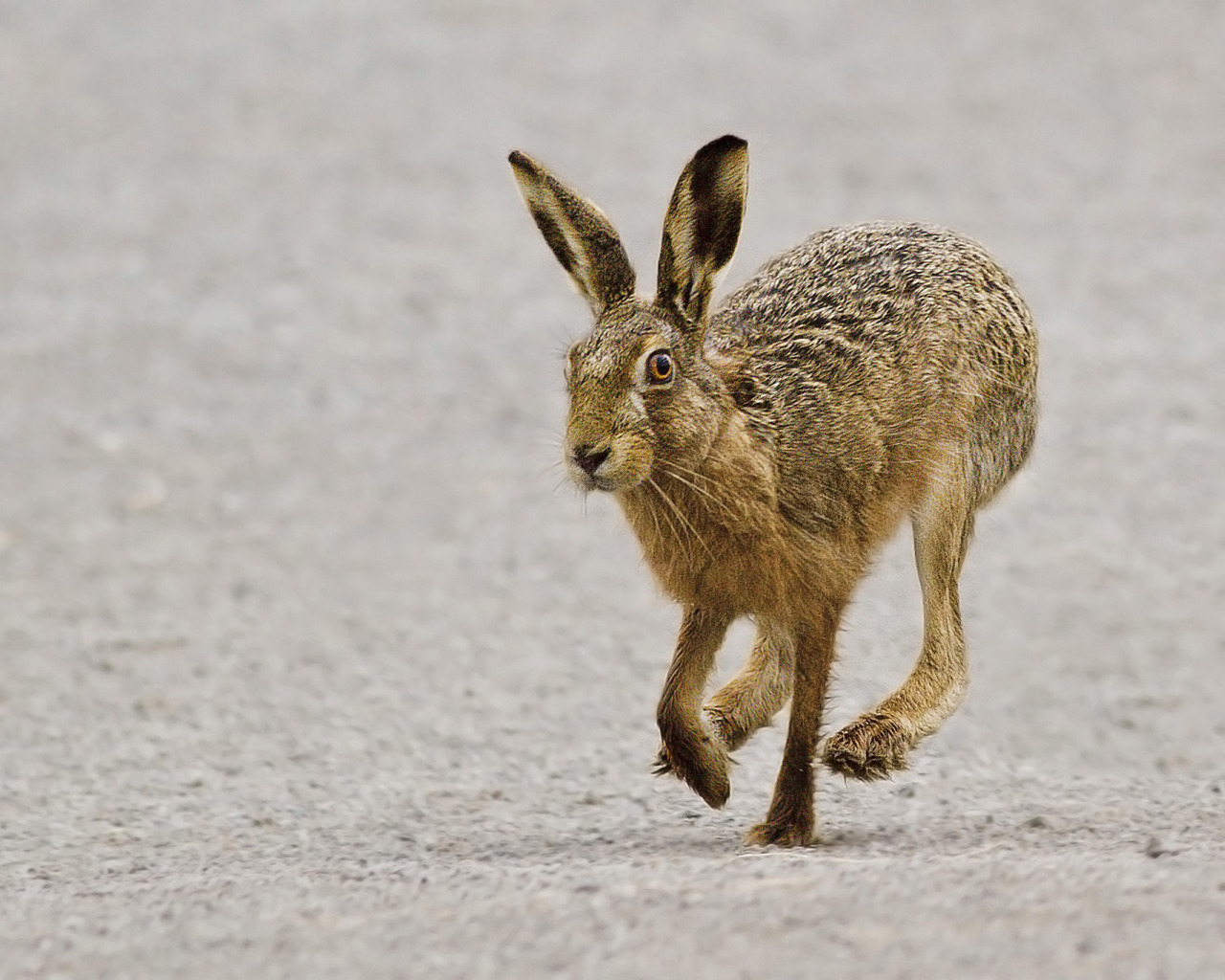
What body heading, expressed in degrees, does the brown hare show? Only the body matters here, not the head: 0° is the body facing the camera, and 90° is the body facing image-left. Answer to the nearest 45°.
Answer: approximately 45°
